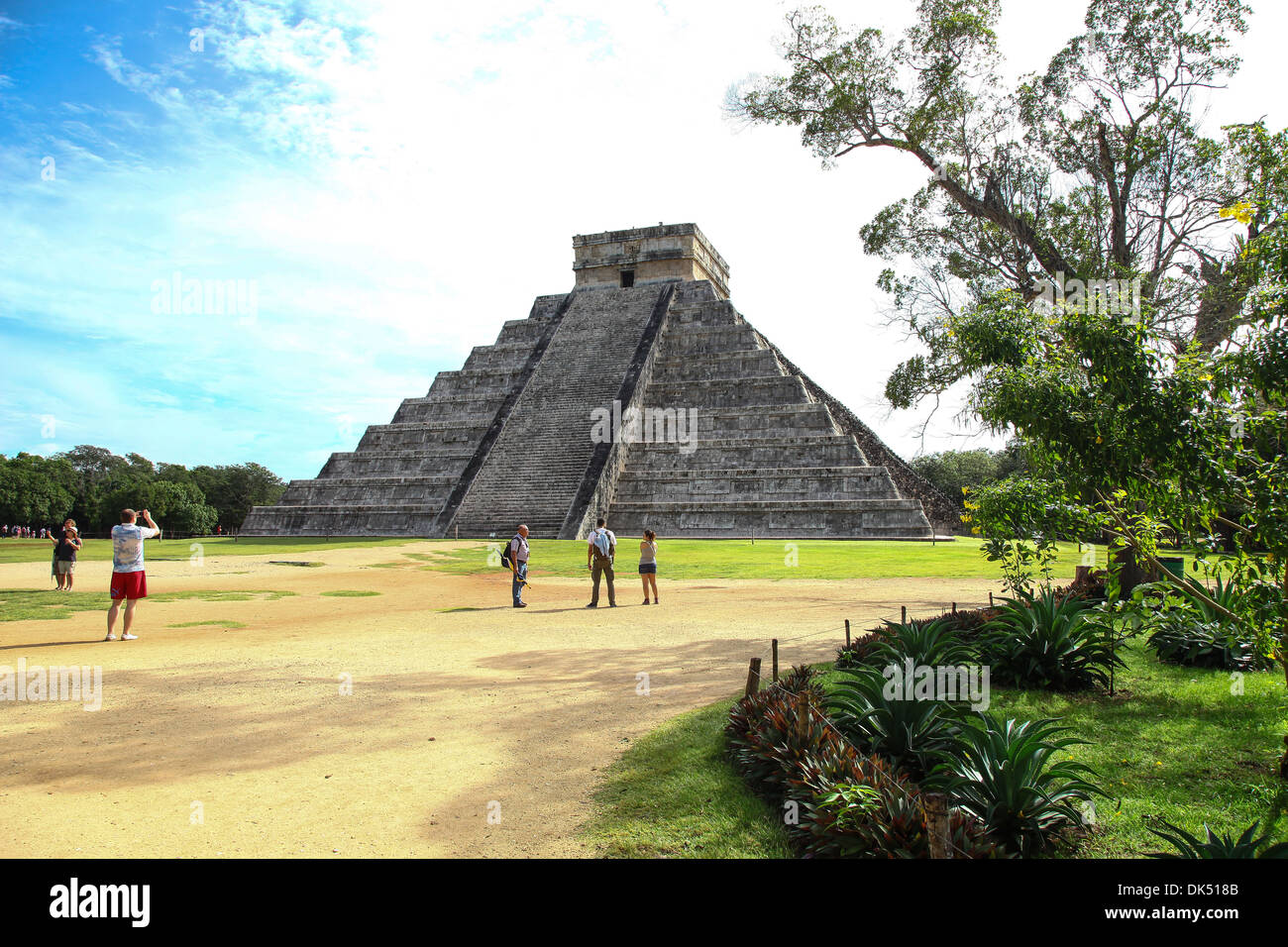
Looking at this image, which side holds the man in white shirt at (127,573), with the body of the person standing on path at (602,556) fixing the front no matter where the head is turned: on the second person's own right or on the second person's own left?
on the second person's own left

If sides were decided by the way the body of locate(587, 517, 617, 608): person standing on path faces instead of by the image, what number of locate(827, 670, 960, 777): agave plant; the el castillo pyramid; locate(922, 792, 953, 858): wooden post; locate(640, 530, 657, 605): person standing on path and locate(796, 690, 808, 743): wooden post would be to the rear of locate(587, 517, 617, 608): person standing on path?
3

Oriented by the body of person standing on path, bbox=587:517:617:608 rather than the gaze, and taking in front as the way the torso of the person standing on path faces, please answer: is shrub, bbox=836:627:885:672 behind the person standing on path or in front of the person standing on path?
behind

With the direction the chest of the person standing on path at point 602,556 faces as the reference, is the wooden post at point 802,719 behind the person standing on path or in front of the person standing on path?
behind

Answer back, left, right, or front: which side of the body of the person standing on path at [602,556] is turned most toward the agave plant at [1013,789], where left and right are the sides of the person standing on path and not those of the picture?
back

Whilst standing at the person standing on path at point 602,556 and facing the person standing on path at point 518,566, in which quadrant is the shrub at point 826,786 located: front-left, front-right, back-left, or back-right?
back-left

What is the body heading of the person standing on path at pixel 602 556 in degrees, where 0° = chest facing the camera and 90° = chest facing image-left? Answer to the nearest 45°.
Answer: approximately 180°
